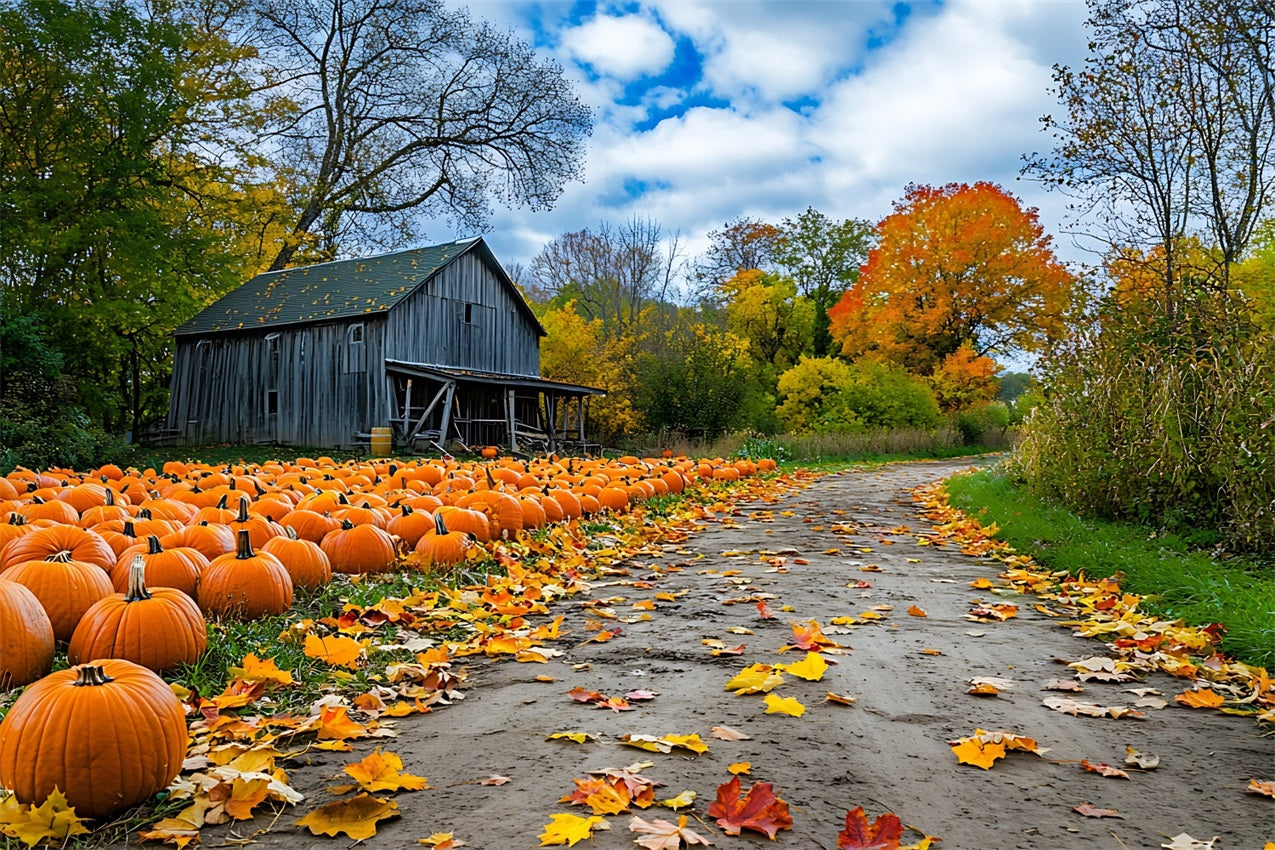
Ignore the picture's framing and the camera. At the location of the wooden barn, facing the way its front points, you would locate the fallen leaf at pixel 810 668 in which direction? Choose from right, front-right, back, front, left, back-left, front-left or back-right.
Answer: front-right

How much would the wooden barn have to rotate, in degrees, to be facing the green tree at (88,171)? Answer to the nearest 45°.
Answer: approximately 90° to its right

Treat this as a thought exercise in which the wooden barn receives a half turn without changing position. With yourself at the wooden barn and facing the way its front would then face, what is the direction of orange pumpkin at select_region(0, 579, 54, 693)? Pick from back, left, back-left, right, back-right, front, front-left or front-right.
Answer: back-left

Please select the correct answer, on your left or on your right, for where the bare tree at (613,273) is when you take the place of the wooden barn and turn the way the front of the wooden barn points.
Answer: on your left

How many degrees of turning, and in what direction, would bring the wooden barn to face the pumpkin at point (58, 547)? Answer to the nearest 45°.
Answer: approximately 45° to its right

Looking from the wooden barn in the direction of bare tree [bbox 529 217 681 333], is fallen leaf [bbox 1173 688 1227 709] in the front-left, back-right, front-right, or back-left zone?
back-right

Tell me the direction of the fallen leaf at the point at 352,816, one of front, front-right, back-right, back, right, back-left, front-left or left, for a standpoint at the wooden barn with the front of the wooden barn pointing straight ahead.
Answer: front-right

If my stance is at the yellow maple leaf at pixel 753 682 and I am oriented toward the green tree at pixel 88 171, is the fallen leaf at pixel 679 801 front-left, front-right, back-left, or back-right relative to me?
back-left

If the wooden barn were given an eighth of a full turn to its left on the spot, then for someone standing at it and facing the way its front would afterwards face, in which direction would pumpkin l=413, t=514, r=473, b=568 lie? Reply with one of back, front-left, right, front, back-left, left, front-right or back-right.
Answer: right

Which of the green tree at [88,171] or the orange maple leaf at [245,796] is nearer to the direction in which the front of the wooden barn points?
the orange maple leaf

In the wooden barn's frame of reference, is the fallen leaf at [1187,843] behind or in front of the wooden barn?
in front

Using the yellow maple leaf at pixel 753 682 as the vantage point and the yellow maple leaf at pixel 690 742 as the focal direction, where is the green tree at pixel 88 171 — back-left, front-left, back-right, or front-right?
back-right

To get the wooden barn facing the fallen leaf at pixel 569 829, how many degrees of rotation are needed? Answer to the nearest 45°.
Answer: approximately 45° to its right

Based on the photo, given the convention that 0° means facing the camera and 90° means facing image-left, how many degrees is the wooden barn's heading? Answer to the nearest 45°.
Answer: approximately 315°

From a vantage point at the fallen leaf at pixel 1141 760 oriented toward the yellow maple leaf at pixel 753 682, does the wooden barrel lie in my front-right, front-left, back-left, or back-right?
front-right

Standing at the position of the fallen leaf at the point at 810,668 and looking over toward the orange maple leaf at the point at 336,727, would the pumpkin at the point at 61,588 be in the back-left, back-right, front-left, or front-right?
front-right

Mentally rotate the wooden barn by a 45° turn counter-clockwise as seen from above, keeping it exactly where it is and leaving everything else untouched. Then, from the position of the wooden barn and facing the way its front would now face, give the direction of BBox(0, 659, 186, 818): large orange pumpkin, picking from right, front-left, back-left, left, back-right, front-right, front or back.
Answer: right
